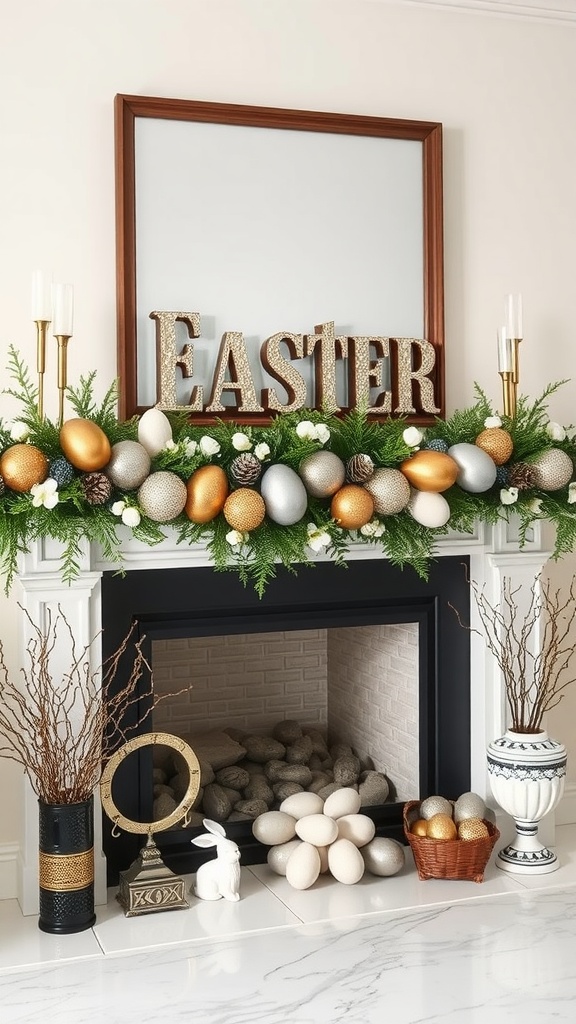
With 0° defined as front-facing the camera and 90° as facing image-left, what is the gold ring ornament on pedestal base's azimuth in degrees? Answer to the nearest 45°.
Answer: approximately 0°

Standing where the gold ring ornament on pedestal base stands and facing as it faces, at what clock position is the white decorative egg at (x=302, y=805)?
The white decorative egg is roughly at 8 o'clock from the gold ring ornament on pedestal base.

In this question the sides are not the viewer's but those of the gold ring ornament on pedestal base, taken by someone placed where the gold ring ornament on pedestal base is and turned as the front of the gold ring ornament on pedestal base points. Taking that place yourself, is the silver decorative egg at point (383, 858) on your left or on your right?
on your left

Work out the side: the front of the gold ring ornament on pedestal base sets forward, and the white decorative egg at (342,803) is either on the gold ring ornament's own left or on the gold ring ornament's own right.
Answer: on the gold ring ornament's own left
